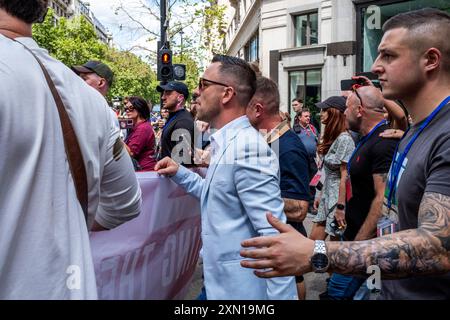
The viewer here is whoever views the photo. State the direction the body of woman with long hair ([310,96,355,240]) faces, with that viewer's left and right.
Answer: facing to the left of the viewer

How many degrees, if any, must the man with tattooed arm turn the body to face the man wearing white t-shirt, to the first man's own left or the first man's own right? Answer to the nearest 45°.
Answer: approximately 45° to the first man's own left

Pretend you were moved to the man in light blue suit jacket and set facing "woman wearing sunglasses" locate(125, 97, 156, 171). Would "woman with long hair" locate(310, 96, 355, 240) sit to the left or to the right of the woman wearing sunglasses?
right

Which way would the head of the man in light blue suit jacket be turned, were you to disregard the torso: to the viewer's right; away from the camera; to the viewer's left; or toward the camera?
to the viewer's left

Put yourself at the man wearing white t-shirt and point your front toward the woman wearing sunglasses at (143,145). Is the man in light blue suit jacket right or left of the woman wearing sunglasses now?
right

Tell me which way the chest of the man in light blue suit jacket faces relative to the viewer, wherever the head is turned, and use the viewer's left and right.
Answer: facing to the left of the viewer

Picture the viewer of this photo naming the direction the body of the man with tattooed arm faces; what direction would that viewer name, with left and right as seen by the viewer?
facing to the left of the viewer

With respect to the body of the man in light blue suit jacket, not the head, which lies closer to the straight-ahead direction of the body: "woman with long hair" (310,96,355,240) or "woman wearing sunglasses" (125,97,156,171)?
the woman wearing sunglasses

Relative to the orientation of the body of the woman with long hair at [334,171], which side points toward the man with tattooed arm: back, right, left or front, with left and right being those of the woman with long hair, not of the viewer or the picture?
left

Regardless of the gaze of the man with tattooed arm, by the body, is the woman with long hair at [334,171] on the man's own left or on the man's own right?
on the man's own right

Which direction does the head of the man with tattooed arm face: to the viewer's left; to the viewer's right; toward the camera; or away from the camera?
to the viewer's left
